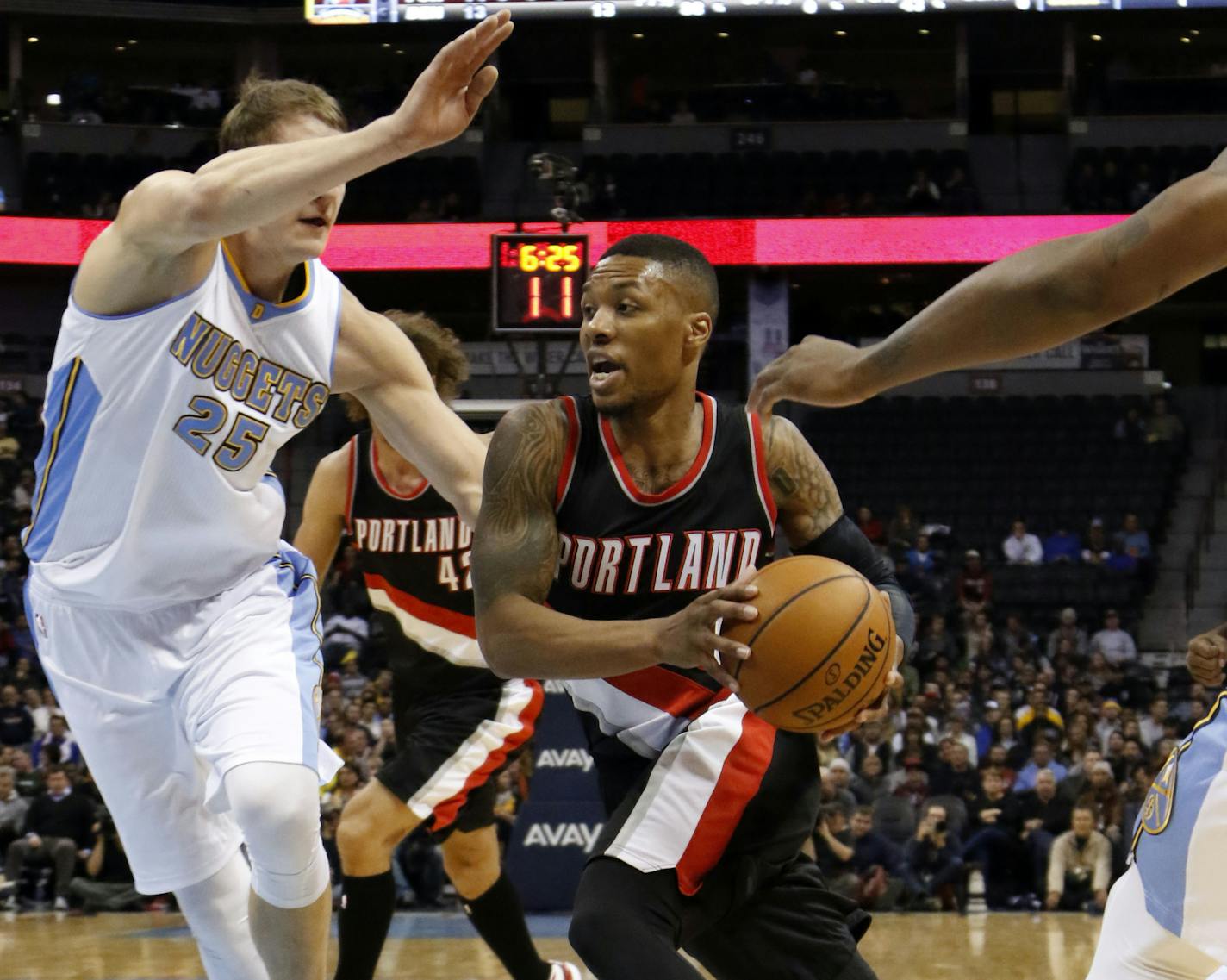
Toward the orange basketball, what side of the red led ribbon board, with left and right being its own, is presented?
front

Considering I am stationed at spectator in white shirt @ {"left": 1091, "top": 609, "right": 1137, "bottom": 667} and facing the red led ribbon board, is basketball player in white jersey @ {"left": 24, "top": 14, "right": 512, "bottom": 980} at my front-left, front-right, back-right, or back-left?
back-left

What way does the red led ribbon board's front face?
toward the camera

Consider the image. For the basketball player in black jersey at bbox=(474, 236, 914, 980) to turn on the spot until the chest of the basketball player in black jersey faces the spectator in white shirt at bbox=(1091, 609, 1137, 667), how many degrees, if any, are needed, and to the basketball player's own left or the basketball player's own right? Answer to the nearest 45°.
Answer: approximately 180°

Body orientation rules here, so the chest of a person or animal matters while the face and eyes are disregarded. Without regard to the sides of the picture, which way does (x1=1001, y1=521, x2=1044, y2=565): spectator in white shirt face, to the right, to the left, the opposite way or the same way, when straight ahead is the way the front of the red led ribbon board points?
the same way

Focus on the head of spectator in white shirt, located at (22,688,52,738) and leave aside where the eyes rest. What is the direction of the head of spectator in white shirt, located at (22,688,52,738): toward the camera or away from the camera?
toward the camera

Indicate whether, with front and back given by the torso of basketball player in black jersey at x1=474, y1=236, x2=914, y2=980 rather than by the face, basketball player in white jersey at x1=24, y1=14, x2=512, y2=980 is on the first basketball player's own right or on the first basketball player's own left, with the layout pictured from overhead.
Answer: on the first basketball player's own right

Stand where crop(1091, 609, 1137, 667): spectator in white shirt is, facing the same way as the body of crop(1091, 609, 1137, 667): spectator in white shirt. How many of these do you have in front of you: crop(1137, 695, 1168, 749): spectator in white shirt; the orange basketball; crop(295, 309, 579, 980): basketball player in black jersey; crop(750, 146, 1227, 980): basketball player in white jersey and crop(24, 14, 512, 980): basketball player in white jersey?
5

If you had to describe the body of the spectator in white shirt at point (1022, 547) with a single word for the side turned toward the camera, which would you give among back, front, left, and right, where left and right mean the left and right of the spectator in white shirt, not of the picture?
front

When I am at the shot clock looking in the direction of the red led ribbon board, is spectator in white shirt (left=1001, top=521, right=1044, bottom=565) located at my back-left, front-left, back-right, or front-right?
front-right

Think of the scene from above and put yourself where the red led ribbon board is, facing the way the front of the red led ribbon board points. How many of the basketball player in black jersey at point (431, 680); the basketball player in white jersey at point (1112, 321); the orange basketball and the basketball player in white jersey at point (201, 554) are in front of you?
4

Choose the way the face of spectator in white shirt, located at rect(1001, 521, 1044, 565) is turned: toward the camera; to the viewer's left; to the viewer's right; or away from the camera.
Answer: toward the camera

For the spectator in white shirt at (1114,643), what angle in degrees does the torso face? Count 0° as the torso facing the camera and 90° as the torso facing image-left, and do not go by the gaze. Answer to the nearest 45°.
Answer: approximately 0°

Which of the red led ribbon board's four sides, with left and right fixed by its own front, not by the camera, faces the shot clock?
front

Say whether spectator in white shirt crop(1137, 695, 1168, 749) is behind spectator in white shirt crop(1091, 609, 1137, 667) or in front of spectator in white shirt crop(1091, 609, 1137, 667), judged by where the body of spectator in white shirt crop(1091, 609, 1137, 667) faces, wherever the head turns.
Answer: in front

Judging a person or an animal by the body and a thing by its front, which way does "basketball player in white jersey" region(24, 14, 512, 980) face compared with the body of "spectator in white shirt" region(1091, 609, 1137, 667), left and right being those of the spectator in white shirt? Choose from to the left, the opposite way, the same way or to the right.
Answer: to the left

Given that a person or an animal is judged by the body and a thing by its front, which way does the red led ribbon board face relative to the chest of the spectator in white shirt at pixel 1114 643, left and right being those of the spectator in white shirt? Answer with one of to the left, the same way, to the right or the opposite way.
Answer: the same way

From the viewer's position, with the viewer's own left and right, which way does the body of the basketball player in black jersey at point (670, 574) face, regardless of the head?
facing the viewer

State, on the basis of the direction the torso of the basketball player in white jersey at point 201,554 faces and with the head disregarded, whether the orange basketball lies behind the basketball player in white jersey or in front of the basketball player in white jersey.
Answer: in front
